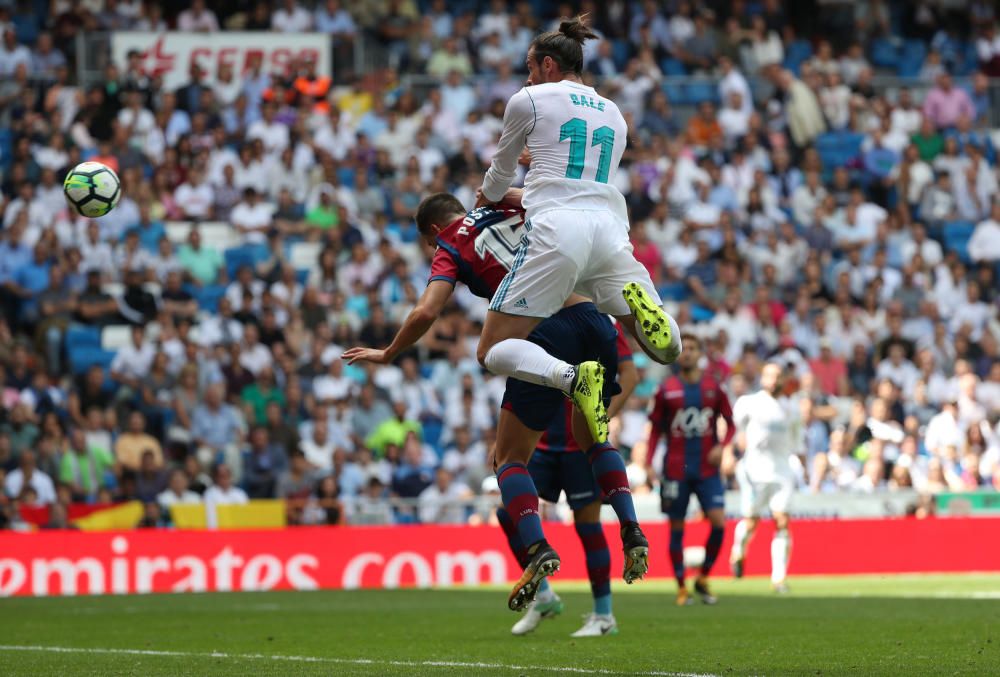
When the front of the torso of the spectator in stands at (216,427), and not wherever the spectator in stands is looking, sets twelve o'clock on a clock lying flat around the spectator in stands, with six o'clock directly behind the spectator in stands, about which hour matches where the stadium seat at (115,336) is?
The stadium seat is roughly at 4 o'clock from the spectator in stands.

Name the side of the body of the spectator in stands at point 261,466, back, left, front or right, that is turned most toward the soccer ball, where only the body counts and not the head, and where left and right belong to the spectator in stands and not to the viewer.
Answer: front

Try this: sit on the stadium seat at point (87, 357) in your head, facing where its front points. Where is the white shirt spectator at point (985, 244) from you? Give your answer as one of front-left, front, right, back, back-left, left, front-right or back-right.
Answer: left

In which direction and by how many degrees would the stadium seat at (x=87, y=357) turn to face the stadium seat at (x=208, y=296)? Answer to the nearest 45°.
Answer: approximately 135° to its left

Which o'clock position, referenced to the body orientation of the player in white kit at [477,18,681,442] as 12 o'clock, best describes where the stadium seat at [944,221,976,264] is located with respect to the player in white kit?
The stadium seat is roughly at 2 o'clock from the player in white kit.

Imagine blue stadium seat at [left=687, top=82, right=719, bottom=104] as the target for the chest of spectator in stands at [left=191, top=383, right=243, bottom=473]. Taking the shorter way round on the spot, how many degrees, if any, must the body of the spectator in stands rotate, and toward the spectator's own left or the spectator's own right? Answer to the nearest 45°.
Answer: approximately 135° to the spectator's own left
